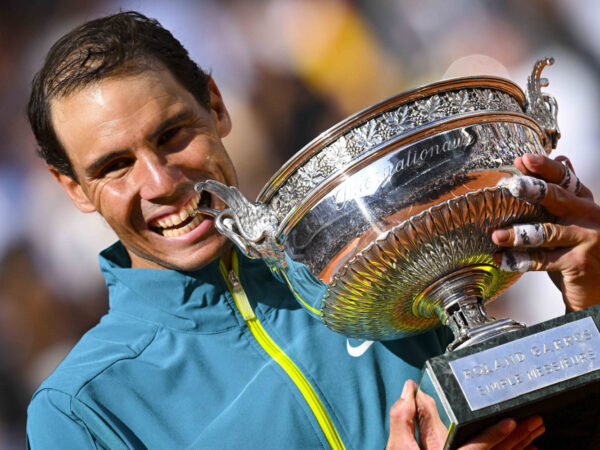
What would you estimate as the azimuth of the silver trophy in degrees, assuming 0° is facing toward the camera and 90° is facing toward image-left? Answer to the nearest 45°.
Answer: approximately 0°
